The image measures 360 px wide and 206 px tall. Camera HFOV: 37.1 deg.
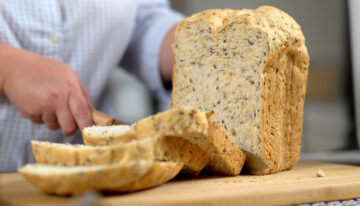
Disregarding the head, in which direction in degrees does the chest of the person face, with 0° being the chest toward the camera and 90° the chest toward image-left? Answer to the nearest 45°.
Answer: approximately 0°

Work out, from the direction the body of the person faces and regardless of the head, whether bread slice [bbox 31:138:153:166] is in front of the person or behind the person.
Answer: in front

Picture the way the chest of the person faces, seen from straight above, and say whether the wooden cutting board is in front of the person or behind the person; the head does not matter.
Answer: in front

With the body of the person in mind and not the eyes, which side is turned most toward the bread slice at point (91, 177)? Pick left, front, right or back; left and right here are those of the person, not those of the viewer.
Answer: front

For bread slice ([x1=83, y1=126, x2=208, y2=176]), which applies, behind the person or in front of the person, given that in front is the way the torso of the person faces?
in front
